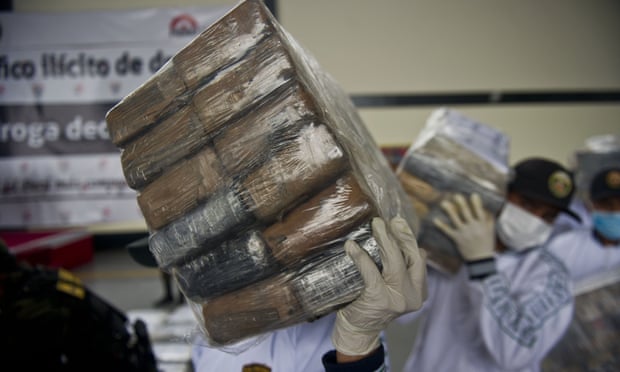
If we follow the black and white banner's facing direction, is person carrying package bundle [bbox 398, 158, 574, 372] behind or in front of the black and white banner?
in front

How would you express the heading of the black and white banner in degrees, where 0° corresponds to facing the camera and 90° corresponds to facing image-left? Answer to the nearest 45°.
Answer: approximately 0°

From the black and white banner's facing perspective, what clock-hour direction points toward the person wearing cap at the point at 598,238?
The person wearing cap is roughly at 11 o'clock from the black and white banner.
